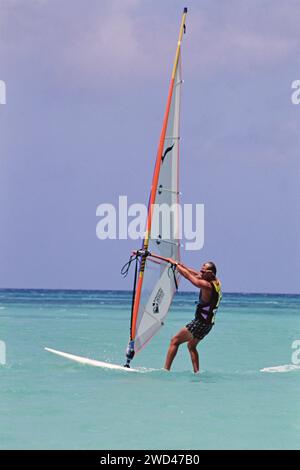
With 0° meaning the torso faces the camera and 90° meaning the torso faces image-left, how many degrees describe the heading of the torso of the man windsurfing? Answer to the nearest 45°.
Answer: approximately 90°

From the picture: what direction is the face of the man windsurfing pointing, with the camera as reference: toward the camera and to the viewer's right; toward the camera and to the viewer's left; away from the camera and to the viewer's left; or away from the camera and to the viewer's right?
toward the camera and to the viewer's left
